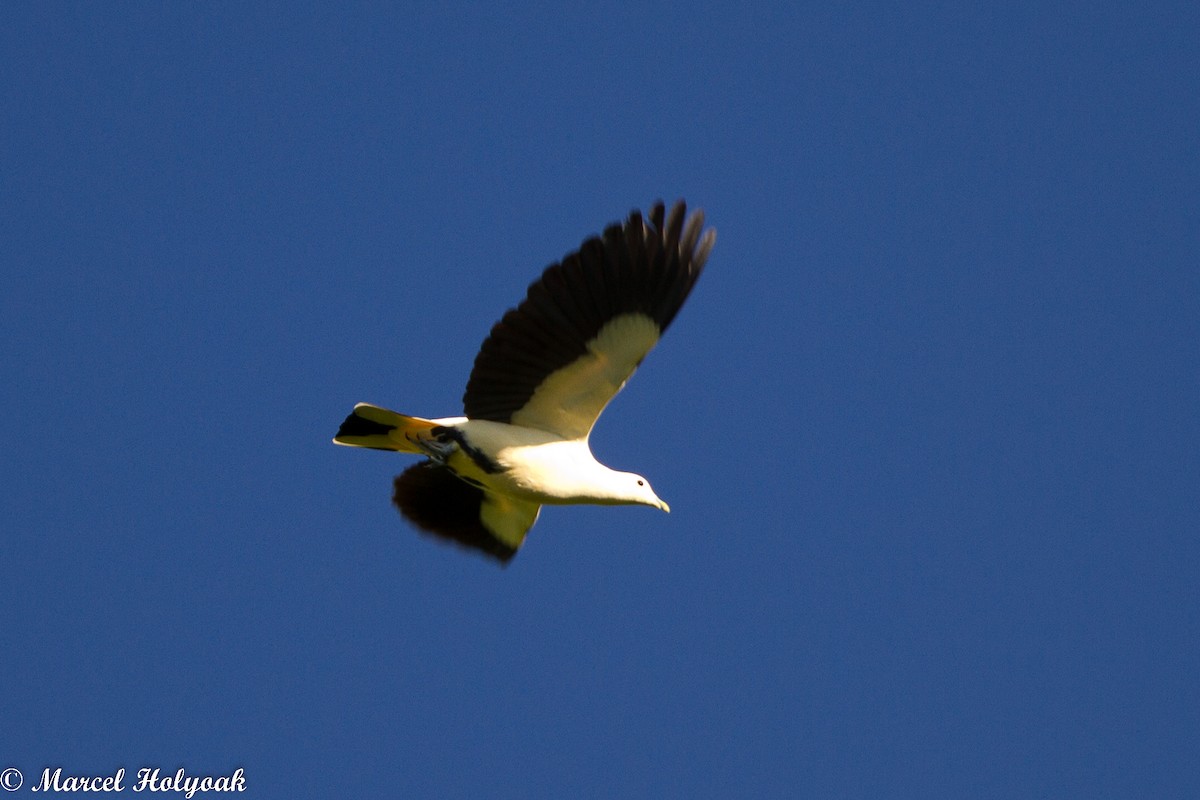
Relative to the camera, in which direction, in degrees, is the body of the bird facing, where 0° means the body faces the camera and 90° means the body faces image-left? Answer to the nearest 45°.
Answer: approximately 270°
